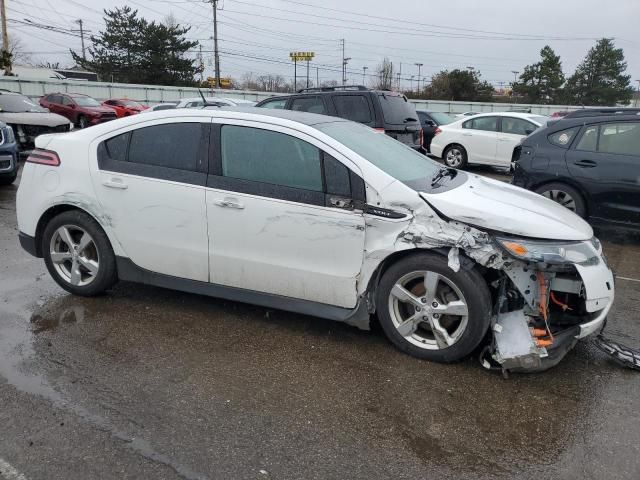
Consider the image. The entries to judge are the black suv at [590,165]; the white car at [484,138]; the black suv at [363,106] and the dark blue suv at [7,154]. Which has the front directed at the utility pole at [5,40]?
the black suv at [363,106]

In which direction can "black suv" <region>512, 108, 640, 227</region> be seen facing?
to the viewer's right

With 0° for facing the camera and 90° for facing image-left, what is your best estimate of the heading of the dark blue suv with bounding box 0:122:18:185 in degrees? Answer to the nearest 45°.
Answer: approximately 315°

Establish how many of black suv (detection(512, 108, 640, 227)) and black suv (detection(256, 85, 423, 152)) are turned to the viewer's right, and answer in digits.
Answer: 1

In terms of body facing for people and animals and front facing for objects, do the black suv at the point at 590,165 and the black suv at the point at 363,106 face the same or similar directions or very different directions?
very different directions

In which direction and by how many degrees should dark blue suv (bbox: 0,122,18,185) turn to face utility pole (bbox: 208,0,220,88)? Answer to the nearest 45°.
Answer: approximately 90° to its left

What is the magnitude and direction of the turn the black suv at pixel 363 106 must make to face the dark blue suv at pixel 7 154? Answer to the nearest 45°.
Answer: approximately 45° to its left

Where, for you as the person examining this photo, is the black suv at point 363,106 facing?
facing away from the viewer and to the left of the viewer

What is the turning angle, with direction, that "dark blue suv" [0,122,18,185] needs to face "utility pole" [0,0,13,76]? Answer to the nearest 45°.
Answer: approximately 135° to its left
